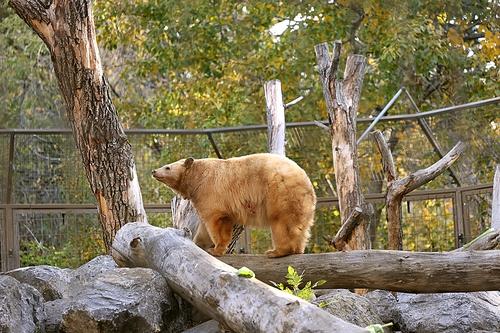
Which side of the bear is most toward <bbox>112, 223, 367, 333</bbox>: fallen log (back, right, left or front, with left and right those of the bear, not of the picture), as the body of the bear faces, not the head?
left

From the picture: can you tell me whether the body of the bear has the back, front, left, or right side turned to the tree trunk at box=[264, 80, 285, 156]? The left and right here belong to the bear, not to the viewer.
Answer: right

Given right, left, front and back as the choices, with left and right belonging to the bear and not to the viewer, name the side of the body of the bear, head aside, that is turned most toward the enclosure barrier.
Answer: right

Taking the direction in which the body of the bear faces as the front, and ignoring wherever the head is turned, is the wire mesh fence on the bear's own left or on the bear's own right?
on the bear's own right

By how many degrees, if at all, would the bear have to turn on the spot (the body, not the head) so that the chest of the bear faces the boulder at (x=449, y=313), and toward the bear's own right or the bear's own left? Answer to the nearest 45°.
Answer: approximately 180°

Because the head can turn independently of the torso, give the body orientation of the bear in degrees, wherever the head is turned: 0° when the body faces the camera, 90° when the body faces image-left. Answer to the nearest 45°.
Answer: approximately 90°

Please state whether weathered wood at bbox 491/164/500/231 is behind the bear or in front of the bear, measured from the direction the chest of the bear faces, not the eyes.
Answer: behind

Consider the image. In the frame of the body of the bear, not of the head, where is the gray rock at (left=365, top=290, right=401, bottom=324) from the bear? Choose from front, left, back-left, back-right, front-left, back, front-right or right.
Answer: back

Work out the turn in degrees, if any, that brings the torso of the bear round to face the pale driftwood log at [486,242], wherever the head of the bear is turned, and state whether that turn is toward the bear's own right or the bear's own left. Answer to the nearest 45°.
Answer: approximately 180°

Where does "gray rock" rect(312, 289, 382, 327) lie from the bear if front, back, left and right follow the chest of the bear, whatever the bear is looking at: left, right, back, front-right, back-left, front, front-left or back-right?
back-left
